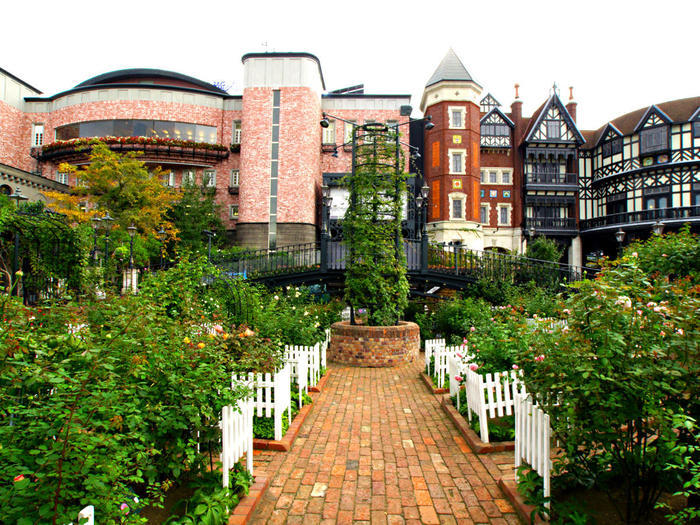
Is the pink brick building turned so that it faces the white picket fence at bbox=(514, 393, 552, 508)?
yes

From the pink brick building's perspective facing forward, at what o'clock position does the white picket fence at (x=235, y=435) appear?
The white picket fence is roughly at 12 o'clock from the pink brick building.

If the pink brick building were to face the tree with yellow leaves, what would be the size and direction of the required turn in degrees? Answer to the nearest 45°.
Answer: approximately 45° to its right

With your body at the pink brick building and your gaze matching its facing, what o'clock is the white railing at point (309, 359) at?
The white railing is roughly at 12 o'clock from the pink brick building.

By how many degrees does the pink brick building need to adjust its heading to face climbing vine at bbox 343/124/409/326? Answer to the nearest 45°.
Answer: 0° — it already faces it

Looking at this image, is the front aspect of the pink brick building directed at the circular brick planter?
yes

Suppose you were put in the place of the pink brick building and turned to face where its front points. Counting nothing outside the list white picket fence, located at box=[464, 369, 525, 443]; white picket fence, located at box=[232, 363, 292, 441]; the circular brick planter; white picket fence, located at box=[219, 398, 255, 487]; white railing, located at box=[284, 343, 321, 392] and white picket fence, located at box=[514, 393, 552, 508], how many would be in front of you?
6

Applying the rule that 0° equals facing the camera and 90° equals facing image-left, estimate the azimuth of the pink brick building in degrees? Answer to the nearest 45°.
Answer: approximately 0°

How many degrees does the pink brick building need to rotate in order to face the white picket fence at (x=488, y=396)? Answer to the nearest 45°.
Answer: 0° — it already faces it
